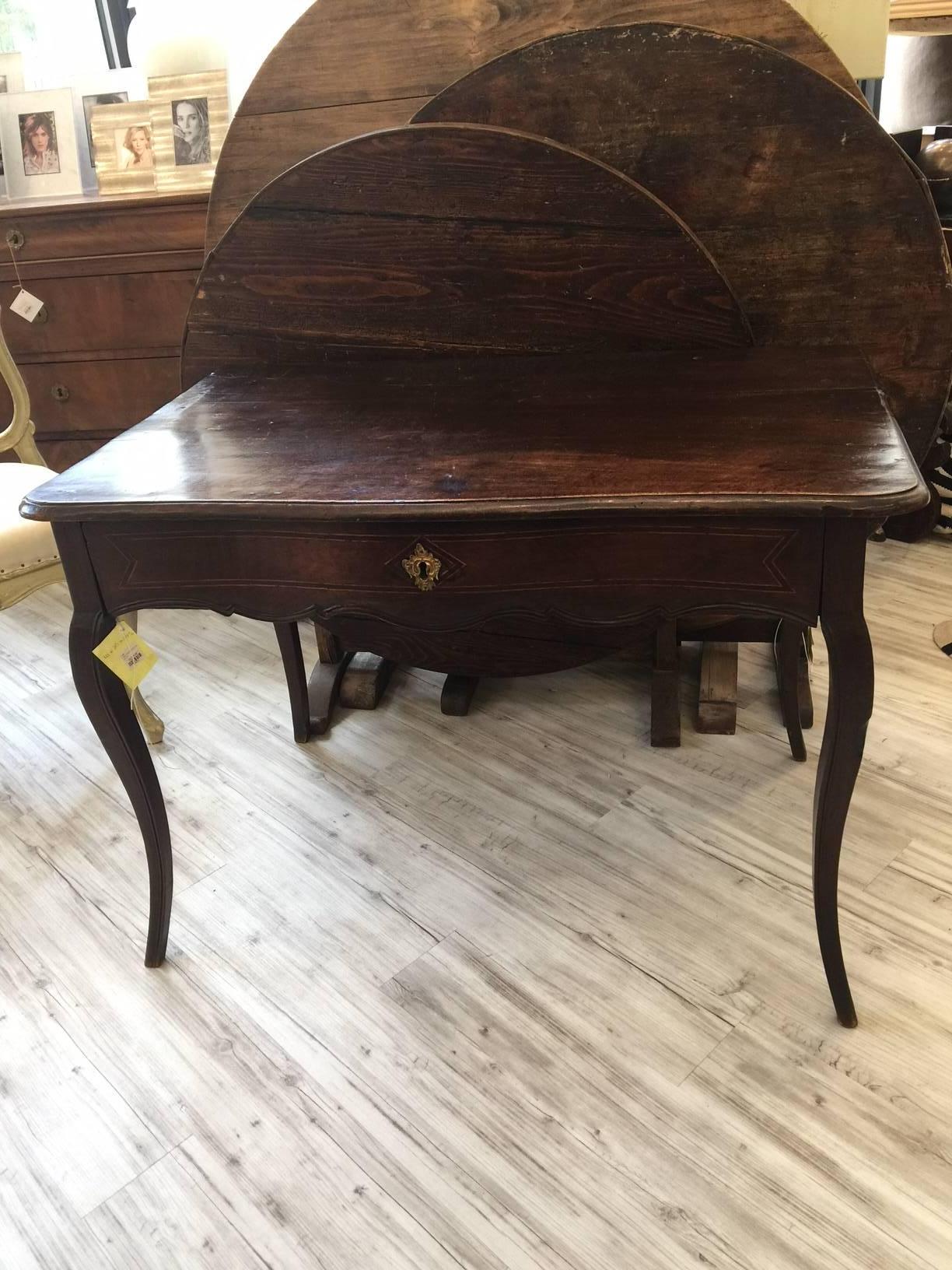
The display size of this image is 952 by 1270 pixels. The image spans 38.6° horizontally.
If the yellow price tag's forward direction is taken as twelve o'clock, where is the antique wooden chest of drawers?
The antique wooden chest of drawers is roughly at 6 o'clock from the yellow price tag.

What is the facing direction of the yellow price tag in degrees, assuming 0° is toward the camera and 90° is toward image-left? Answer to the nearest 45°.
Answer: approximately 0°

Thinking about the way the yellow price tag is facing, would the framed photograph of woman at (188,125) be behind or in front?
behind

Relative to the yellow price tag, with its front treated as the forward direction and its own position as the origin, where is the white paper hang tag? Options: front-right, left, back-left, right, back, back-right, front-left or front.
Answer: back
